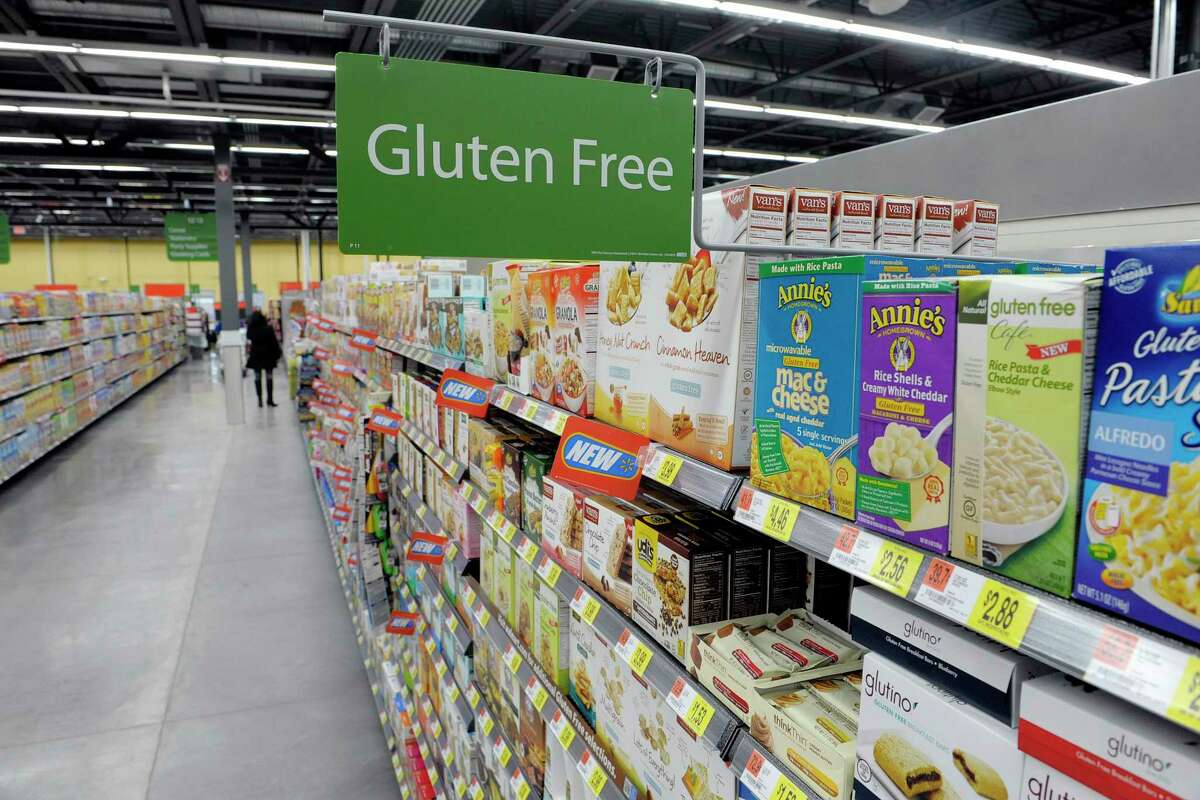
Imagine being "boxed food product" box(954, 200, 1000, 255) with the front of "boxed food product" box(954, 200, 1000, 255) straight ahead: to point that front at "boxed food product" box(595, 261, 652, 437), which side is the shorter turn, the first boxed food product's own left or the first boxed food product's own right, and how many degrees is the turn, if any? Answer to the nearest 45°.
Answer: approximately 45° to the first boxed food product's own right

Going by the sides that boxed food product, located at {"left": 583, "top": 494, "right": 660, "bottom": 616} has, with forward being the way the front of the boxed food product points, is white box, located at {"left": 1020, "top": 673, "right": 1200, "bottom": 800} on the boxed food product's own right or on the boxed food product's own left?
on the boxed food product's own left

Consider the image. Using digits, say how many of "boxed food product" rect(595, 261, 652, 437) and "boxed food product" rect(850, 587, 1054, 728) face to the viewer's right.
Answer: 0

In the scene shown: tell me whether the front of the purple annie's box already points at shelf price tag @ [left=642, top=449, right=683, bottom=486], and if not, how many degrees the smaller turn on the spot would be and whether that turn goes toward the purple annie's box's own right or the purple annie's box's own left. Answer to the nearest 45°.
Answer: approximately 90° to the purple annie's box's own right

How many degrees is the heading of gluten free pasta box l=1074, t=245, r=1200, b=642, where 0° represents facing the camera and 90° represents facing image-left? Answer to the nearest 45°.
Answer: approximately 45°

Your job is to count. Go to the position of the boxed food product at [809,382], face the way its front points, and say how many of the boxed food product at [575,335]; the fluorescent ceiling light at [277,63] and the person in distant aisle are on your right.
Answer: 3

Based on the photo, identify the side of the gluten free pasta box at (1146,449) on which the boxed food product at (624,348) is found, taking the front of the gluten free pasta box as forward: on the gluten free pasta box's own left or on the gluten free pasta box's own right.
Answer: on the gluten free pasta box's own right

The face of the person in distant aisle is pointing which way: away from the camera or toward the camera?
away from the camera

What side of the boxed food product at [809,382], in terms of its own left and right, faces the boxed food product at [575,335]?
right

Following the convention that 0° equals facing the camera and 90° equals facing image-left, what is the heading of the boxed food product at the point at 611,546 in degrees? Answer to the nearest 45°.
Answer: approximately 45°

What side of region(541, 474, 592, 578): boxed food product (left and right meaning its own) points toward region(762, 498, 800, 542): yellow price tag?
left
